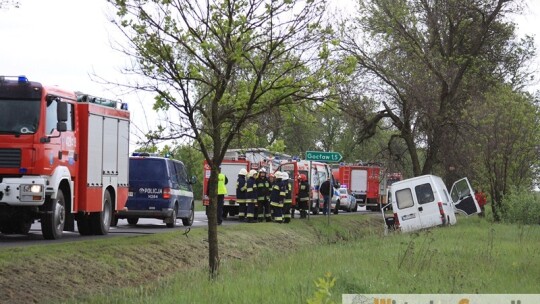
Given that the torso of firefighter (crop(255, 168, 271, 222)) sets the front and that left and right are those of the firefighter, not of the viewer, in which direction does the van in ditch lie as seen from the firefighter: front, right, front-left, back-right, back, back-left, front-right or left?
left

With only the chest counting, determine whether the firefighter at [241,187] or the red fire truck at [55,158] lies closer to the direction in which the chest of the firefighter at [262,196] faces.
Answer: the red fire truck

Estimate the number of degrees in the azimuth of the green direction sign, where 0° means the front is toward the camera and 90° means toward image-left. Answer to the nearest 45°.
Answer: approximately 0°

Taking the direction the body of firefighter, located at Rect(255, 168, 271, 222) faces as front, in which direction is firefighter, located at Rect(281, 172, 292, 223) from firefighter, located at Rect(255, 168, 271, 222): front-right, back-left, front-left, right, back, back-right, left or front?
left
